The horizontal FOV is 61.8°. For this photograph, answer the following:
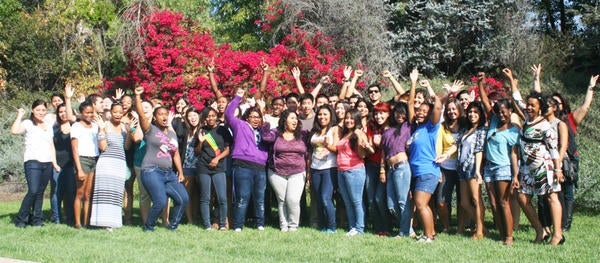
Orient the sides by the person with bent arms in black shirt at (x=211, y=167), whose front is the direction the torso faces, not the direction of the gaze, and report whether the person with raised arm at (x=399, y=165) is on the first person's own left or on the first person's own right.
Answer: on the first person's own left

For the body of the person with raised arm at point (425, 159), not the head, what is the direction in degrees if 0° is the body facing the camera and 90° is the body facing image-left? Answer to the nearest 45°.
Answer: approximately 45°

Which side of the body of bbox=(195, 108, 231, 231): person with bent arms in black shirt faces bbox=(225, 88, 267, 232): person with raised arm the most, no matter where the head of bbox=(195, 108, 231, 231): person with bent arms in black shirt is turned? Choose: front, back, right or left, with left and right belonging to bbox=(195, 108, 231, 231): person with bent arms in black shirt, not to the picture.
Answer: left

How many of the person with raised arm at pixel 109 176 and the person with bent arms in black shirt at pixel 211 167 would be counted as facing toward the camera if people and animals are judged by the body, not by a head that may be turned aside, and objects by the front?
2
